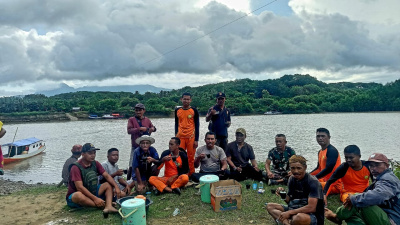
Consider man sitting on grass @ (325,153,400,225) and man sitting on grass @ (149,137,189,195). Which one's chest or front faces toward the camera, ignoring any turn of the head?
man sitting on grass @ (149,137,189,195)

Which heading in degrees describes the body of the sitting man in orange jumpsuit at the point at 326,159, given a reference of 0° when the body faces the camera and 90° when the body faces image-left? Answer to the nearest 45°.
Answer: approximately 45°

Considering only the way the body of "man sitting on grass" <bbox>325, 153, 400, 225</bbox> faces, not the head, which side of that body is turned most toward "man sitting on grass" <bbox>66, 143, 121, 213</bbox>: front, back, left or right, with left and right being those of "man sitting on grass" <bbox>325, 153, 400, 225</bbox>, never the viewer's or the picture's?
front

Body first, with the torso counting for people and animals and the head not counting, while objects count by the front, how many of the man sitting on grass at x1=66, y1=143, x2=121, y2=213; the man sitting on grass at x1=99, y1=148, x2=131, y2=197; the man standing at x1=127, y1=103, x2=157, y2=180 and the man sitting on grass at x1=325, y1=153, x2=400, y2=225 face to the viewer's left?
1

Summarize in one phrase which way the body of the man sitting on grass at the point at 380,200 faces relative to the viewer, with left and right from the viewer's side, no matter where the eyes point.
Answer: facing to the left of the viewer

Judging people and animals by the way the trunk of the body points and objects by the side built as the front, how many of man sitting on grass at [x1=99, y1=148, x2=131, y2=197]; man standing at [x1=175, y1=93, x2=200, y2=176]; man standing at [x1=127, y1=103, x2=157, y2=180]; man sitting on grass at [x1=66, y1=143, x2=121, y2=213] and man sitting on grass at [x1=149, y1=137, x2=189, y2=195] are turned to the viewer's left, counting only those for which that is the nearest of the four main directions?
0

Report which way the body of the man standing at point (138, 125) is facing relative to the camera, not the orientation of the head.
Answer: toward the camera

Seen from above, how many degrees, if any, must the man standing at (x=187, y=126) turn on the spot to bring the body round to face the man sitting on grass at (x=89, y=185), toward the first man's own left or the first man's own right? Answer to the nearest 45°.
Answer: approximately 45° to the first man's own right

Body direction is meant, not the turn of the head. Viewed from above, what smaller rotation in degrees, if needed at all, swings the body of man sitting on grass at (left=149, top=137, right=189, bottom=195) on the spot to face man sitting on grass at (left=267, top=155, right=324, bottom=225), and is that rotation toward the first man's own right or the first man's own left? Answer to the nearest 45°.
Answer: approximately 45° to the first man's own left

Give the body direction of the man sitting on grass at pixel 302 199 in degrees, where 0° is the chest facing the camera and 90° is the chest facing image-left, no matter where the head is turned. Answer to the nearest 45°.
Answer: approximately 45°

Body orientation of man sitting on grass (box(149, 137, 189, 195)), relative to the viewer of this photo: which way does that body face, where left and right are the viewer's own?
facing the viewer

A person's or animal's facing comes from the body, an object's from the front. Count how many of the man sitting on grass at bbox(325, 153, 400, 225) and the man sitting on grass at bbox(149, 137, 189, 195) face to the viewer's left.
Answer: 1

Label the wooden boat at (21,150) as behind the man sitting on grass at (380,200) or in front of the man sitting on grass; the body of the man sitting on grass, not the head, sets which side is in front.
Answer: in front

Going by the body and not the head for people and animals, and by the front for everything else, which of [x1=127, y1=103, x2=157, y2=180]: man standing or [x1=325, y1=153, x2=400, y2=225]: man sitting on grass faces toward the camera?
the man standing

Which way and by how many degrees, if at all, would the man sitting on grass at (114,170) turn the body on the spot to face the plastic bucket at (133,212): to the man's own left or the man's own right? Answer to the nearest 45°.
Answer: approximately 45° to the man's own right

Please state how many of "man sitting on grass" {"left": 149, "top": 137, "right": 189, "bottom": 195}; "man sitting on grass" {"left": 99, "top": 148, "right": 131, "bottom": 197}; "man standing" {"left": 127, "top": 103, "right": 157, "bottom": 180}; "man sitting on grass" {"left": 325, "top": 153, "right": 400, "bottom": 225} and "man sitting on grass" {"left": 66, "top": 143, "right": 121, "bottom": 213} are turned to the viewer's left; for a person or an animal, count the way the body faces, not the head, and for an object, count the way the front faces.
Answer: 1

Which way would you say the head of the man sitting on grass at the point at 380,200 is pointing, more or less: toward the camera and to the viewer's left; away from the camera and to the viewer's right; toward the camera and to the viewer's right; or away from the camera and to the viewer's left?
toward the camera and to the viewer's left

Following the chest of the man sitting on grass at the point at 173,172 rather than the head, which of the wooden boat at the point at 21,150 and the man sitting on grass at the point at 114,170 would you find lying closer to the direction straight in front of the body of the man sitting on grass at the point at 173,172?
the man sitting on grass

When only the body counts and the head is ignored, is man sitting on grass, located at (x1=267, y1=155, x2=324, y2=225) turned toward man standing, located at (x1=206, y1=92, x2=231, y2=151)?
no
